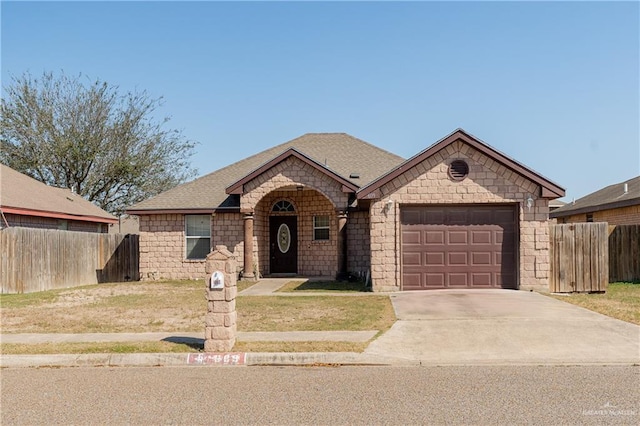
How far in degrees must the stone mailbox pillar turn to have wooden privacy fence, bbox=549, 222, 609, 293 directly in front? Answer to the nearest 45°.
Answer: approximately 135° to its left

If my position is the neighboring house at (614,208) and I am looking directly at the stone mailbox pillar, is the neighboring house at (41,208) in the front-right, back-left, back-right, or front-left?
front-right

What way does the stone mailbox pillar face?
toward the camera

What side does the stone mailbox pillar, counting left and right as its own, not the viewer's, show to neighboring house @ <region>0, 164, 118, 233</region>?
back

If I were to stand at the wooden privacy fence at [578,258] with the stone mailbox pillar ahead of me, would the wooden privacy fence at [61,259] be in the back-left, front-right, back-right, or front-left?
front-right

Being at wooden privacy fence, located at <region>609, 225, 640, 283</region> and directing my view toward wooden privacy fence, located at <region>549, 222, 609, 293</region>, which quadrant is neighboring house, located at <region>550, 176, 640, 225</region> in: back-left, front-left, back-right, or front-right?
back-right

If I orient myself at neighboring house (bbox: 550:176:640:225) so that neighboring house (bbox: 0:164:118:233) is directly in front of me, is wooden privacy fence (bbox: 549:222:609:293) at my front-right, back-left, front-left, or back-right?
front-left

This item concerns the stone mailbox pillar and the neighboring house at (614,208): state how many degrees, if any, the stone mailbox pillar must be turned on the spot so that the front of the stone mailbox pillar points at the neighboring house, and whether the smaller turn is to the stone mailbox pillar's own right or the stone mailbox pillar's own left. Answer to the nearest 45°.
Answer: approximately 135° to the stone mailbox pillar's own left

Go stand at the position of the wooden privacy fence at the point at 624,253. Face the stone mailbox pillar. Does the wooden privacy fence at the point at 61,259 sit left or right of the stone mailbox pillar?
right

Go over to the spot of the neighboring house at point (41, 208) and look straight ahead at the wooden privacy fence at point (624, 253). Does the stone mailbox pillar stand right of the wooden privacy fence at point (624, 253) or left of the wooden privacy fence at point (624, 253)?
right
